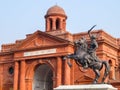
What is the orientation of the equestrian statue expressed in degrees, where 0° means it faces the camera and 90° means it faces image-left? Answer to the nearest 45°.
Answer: approximately 90°

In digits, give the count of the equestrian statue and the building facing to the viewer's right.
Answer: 0

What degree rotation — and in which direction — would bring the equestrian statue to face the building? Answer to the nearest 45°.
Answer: approximately 90° to its right

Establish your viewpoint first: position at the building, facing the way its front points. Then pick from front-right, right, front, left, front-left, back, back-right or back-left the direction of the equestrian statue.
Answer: front-left
